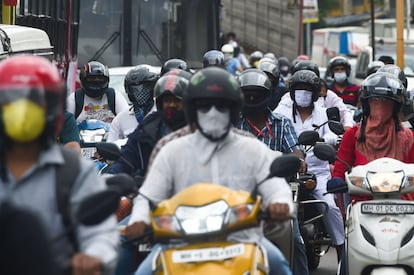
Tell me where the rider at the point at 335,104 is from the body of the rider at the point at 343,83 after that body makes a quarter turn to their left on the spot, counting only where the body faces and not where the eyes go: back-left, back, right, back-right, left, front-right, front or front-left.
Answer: right

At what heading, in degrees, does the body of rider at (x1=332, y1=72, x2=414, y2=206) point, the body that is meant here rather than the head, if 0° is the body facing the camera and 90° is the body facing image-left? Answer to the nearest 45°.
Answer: approximately 0°

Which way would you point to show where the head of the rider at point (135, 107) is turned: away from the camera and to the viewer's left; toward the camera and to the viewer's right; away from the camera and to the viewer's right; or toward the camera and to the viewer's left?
toward the camera and to the viewer's right

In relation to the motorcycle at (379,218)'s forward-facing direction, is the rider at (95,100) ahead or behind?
behind

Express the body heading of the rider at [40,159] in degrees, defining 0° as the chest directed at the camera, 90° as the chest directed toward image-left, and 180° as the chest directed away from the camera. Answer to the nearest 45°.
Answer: approximately 0°
